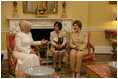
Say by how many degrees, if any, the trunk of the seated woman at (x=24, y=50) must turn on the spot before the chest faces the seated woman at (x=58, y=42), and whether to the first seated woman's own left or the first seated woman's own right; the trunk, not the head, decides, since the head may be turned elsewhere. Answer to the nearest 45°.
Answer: approximately 90° to the first seated woman's own left

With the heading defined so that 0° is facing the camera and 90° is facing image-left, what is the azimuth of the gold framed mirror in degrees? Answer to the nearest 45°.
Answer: approximately 0°

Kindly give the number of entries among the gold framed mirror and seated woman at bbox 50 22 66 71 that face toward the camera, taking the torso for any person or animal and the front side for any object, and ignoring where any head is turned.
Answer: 2

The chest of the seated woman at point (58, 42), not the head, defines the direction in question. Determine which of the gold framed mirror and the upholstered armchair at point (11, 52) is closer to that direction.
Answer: the upholstered armchair

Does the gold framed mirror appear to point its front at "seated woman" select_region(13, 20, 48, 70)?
yes

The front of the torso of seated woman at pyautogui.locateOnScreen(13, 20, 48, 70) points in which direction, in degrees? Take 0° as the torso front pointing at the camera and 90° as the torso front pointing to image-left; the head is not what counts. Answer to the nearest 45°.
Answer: approximately 315°
